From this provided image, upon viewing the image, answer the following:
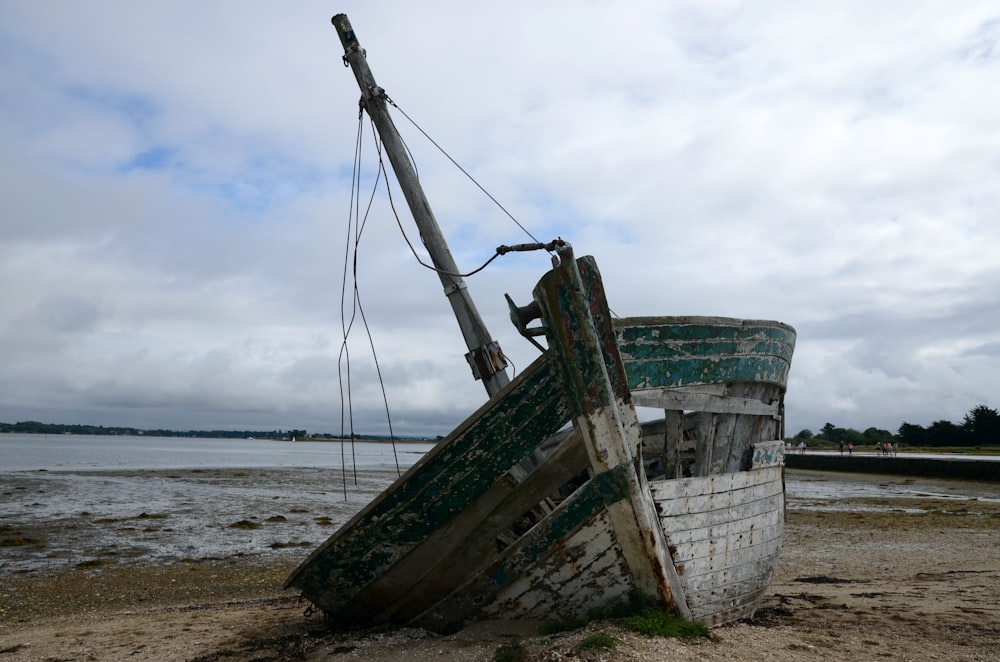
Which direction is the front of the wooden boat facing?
toward the camera

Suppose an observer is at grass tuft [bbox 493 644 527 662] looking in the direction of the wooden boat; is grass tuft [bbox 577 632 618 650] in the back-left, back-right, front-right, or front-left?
front-right
